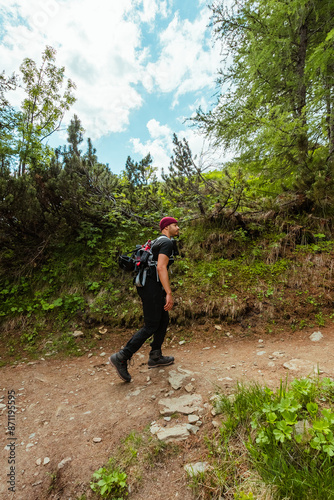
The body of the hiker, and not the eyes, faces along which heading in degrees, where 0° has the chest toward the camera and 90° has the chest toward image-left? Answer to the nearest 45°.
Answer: approximately 270°

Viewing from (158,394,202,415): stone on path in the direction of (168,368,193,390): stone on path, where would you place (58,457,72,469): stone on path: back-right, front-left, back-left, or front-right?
back-left

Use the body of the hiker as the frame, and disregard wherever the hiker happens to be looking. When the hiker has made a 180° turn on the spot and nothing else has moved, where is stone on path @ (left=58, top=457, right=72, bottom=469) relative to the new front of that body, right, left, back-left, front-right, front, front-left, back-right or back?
front-left

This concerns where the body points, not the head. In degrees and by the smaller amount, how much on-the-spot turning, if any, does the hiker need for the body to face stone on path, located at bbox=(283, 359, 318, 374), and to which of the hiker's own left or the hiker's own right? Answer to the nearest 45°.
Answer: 0° — they already face it

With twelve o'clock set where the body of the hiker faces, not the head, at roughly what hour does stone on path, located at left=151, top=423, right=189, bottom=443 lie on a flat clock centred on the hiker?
The stone on path is roughly at 3 o'clock from the hiker.

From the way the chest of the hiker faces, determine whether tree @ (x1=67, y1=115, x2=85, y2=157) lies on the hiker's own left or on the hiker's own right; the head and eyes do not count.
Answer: on the hiker's own left

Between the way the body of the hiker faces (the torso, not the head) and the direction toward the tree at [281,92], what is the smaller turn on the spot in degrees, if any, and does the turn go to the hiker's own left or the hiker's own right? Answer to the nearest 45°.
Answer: approximately 45° to the hiker's own left
